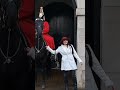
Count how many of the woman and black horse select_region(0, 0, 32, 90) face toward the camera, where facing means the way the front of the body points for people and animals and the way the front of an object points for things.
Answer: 2

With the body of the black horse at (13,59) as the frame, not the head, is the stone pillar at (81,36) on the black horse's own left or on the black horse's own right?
on the black horse's own left
